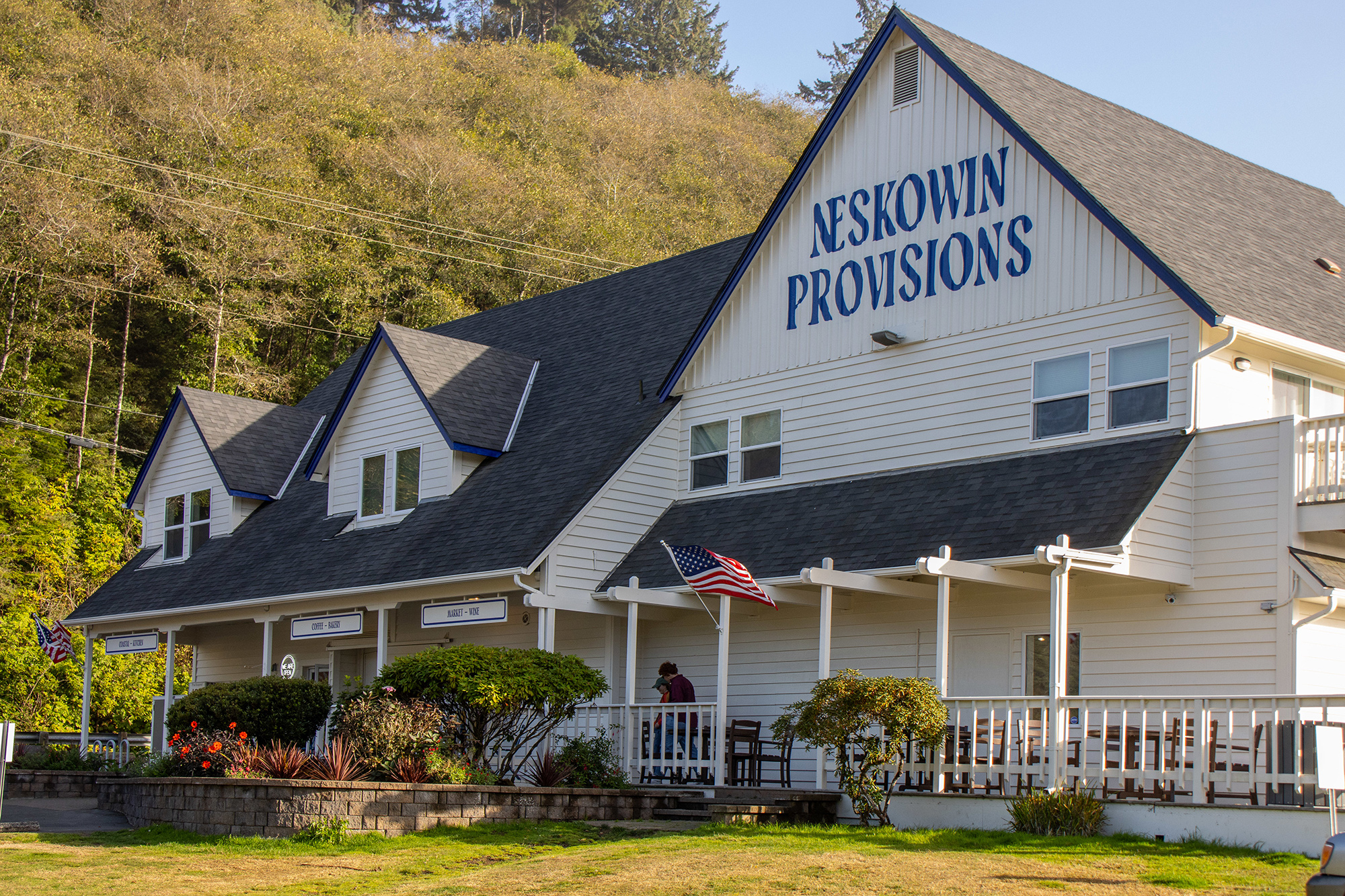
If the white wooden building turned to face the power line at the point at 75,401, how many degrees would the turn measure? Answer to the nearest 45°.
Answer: approximately 90° to its right

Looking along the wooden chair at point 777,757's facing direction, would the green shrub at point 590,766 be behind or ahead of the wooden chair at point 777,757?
ahead

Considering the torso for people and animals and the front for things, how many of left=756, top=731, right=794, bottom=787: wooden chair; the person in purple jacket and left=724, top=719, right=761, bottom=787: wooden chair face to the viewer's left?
2

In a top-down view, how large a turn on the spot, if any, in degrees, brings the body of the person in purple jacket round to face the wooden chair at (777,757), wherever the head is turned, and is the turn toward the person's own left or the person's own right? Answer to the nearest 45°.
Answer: approximately 135° to the person's own left

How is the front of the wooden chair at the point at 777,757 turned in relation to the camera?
facing to the left of the viewer

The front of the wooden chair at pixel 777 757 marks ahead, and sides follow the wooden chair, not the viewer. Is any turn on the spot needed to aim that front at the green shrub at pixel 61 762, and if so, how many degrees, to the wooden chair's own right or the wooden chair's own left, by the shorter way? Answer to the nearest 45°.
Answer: approximately 45° to the wooden chair's own right

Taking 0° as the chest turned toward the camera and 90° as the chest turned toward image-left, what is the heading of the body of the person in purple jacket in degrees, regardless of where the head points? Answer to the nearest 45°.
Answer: approximately 90°

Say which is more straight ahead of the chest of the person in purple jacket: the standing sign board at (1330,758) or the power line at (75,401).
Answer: the power line

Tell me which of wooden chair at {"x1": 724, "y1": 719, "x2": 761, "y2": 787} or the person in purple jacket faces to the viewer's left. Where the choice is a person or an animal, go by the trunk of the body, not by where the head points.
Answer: the person in purple jacket
